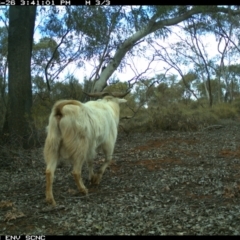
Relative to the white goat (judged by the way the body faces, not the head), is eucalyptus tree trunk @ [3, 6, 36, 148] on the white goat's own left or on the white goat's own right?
on the white goat's own left

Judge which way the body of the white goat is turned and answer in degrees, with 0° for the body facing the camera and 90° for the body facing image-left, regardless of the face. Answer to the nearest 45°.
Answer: approximately 225°
